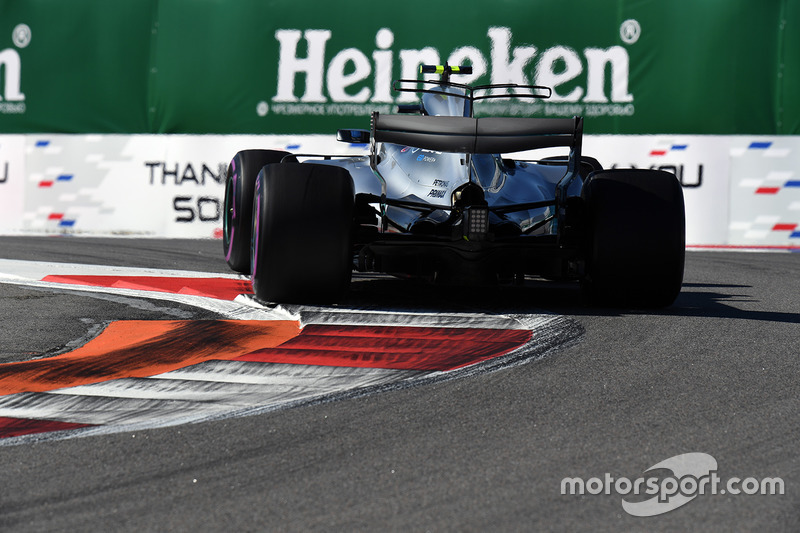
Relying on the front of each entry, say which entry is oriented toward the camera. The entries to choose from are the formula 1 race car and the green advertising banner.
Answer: the green advertising banner

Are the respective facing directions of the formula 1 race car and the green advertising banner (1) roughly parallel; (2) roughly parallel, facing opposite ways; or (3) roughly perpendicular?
roughly parallel, facing opposite ways

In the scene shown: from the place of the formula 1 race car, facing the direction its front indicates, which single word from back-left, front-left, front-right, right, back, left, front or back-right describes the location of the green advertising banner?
front

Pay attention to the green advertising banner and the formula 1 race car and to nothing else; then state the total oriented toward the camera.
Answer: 1

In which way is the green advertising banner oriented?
toward the camera

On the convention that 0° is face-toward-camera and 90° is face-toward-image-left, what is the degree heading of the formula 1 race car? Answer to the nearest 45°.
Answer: approximately 180°

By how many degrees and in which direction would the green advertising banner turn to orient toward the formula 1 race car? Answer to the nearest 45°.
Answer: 0° — it already faces it

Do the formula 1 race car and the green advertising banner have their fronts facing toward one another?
yes
